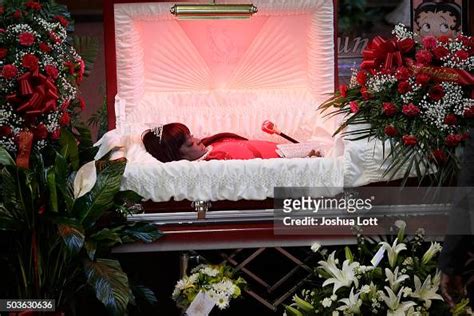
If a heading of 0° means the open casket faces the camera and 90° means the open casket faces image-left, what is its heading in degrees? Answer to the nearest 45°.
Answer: approximately 0°

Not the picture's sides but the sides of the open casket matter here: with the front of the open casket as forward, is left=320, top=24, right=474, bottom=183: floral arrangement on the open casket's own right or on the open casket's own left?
on the open casket's own left

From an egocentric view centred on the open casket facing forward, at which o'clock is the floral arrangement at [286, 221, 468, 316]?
The floral arrangement is roughly at 11 o'clock from the open casket.

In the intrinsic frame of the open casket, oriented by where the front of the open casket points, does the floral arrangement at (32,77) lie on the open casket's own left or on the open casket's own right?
on the open casket's own right
